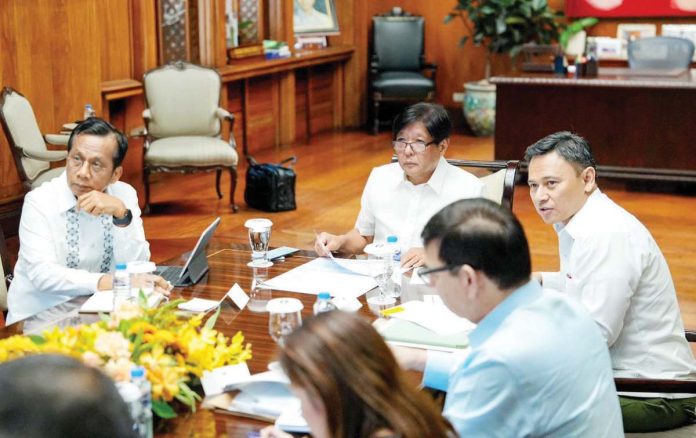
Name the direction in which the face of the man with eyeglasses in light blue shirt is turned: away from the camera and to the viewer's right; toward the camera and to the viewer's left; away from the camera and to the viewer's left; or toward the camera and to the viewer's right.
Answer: away from the camera and to the viewer's left

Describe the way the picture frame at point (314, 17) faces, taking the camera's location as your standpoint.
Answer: facing the viewer

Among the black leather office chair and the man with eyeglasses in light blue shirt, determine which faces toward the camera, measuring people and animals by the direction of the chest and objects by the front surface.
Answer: the black leather office chair

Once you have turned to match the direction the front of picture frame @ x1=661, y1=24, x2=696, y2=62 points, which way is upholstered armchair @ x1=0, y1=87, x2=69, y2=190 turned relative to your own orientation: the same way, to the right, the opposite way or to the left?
to the left

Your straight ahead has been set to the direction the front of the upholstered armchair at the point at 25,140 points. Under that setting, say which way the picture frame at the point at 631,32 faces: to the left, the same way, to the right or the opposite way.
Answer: to the right

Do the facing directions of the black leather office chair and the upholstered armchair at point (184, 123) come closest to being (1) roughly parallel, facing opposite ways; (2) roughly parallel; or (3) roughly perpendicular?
roughly parallel

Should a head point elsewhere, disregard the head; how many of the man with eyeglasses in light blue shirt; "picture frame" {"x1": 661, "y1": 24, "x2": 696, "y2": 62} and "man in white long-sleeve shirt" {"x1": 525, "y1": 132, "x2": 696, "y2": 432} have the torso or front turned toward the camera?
1

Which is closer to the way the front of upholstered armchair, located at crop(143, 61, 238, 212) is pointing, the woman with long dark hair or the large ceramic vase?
the woman with long dark hair

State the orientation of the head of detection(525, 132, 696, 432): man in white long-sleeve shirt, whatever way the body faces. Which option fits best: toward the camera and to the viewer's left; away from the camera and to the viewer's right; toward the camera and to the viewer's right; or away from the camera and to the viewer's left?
toward the camera and to the viewer's left

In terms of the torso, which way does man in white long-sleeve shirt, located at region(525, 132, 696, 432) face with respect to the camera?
to the viewer's left

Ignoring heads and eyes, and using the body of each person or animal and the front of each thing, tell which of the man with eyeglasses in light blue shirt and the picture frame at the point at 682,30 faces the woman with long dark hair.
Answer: the picture frame

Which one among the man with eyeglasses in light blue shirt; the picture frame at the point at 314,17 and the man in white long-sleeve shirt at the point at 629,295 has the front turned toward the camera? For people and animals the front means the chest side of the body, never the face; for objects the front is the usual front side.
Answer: the picture frame

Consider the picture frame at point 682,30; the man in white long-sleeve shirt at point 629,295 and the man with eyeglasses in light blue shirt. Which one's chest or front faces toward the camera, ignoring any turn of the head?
the picture frame

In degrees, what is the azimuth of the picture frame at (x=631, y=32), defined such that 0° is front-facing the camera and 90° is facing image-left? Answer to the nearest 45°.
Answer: approximately 0°

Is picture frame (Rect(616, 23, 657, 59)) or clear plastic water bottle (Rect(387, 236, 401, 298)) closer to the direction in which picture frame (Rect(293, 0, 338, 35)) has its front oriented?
the clear plastic water bottle

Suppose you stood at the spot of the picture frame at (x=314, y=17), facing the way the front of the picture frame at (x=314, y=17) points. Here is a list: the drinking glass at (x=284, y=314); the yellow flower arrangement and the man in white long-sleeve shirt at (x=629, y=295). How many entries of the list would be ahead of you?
3

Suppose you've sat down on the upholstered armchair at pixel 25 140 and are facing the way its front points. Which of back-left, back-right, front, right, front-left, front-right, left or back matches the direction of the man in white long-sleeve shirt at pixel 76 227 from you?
front-right

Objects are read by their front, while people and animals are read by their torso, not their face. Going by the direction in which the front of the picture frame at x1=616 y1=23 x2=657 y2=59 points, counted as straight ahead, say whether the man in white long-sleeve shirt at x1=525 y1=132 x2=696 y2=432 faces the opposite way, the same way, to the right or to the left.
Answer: to the right

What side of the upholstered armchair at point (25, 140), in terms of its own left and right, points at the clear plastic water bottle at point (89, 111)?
left

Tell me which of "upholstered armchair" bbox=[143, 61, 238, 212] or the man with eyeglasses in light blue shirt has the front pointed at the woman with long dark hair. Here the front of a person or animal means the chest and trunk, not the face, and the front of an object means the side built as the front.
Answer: the upholstered armchair

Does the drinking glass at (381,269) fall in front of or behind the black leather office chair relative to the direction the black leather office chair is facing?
in front
